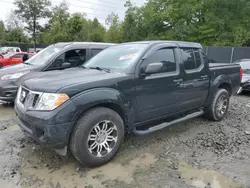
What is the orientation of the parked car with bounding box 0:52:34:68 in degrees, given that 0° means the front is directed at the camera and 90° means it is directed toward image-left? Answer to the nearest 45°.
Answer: approximately 45°

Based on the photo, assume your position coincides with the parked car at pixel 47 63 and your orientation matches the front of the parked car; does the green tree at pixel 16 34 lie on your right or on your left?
on your right

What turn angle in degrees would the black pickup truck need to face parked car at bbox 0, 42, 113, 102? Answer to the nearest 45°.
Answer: approximately 90° to its right

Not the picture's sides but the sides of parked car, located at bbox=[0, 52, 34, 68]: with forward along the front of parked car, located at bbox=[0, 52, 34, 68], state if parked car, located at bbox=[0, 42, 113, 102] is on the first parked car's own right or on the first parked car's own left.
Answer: on the first parked car's own left

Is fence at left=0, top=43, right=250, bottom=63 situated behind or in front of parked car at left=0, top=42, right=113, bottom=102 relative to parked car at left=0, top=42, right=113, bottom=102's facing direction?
behind

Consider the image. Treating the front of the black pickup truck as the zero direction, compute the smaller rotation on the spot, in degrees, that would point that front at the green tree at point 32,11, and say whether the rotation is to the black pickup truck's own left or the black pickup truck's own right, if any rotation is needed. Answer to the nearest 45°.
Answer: approximately 90° to the black pickup truck's own right

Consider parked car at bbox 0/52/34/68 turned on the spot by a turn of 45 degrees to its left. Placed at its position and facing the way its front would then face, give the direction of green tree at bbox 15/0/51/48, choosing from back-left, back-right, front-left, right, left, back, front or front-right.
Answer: back

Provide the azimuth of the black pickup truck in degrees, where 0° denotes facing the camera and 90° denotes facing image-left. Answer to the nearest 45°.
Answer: approximately 45°

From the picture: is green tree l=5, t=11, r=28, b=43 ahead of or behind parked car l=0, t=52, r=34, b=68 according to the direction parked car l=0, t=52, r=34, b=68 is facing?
behind

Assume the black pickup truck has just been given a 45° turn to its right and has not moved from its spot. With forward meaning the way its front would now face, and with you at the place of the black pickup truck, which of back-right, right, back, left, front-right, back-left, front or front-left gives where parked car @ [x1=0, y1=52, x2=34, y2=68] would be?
front-right

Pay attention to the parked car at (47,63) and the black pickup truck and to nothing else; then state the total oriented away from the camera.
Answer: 0

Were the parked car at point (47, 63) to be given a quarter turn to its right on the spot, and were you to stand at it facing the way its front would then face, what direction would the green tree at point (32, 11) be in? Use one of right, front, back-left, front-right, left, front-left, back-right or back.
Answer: front-right

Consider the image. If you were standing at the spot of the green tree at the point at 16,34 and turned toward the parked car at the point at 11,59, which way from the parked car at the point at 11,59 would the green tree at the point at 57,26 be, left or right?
left
